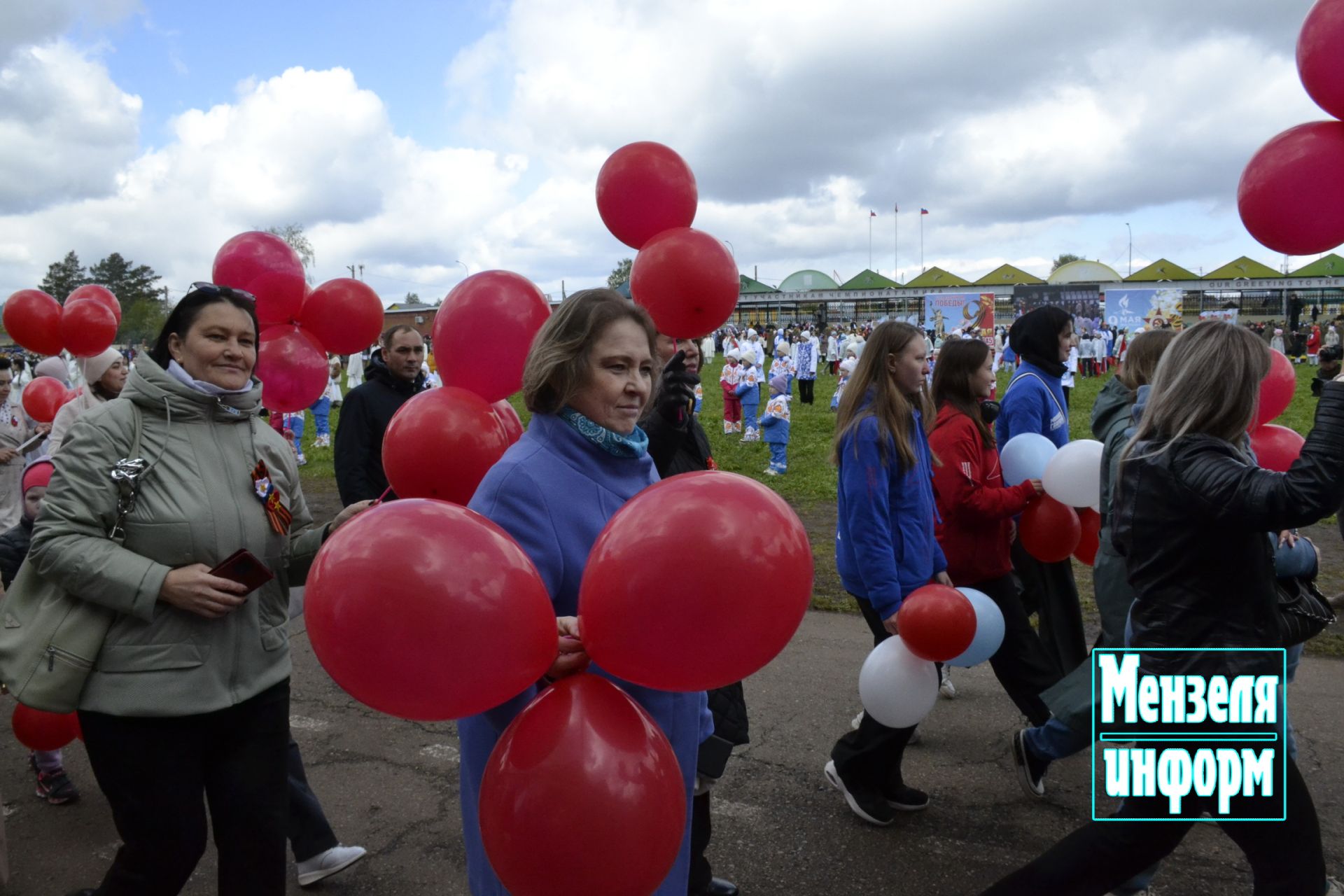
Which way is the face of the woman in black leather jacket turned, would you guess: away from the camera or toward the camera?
away from the camera

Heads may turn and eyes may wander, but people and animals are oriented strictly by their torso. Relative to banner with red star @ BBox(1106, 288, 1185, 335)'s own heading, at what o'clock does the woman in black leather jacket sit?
The woman in black leather jacket is roughly at 12 o'clock from the banner with red star.

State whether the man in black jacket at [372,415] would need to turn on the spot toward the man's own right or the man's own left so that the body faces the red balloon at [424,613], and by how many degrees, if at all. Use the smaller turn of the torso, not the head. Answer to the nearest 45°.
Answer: approximately 45° to the man's own right

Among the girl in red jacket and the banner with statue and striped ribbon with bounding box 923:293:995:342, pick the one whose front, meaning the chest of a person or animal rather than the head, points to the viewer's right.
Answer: the girl in red jacket

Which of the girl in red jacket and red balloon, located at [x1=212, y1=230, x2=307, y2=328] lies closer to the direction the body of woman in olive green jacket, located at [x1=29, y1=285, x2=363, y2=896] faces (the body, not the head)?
the girl in red jacket

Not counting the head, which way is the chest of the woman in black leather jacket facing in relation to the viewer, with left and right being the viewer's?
facing away from the viewer and to the right of the viewer

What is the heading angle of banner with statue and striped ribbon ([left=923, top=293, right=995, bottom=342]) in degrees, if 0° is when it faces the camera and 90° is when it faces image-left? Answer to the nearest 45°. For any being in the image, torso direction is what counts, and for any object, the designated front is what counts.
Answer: approximately 0°

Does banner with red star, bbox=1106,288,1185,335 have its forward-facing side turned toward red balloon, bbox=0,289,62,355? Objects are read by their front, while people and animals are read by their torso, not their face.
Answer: yes

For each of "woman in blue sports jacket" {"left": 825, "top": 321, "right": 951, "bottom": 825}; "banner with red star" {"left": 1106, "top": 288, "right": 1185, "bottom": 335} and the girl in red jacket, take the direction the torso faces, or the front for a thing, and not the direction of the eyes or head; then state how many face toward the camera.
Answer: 1

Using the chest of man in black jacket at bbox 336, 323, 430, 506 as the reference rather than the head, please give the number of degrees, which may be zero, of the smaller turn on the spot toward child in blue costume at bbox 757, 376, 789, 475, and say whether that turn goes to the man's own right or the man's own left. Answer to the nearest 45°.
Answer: approximately 90° to the man's own left

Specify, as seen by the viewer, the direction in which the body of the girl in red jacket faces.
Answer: to the viewer's right
